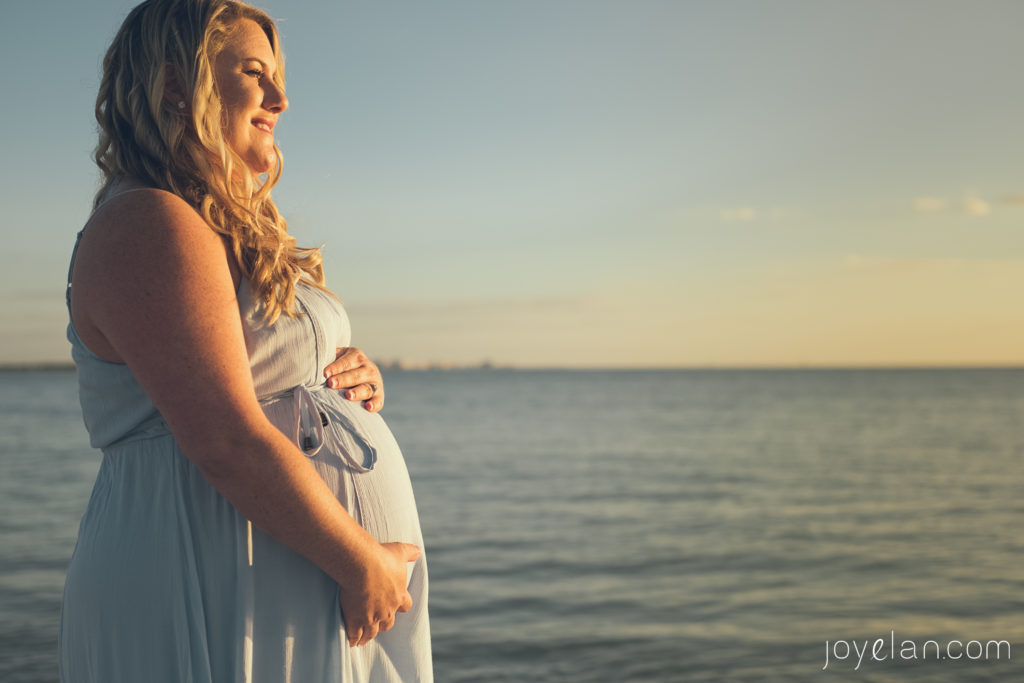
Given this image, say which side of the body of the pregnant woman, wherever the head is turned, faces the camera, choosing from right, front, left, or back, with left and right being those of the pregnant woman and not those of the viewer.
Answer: right

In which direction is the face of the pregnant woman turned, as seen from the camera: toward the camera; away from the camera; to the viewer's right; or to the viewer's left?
to the viewer's right
